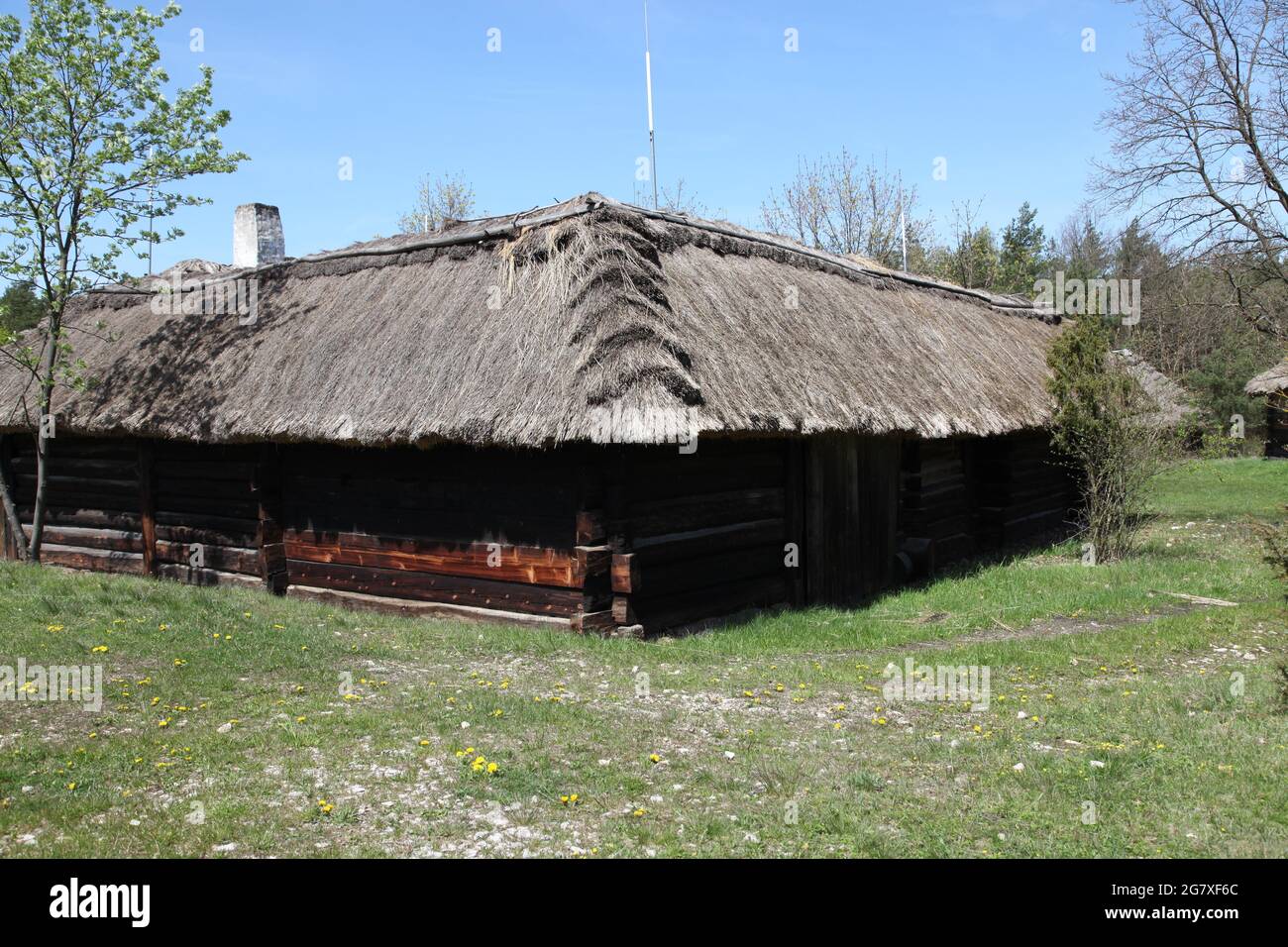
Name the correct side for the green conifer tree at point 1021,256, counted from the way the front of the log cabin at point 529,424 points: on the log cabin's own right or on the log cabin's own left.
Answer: on the log cabin's own left

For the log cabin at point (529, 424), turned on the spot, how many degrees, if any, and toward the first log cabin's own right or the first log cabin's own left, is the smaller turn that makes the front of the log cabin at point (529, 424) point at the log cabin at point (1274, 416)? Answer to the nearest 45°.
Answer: approximately 90° to the first log cabin's own left

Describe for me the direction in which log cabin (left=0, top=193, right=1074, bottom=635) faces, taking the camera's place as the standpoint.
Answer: facing the viewer and to the right of the viewer

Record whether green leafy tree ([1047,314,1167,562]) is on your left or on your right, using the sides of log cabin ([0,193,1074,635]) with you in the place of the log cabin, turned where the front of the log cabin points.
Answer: on your left
